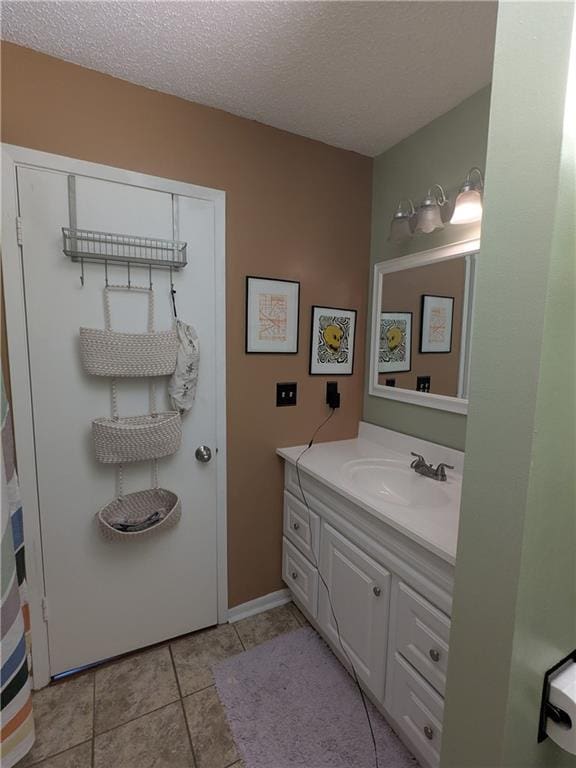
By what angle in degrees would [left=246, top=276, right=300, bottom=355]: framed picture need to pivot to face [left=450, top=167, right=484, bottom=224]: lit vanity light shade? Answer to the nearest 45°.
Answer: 0° — it already faces it

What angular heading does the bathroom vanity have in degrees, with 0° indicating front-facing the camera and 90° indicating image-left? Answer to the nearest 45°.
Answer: approximately 45°

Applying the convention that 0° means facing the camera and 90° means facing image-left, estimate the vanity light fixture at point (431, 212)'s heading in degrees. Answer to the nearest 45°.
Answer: approximately 45°
